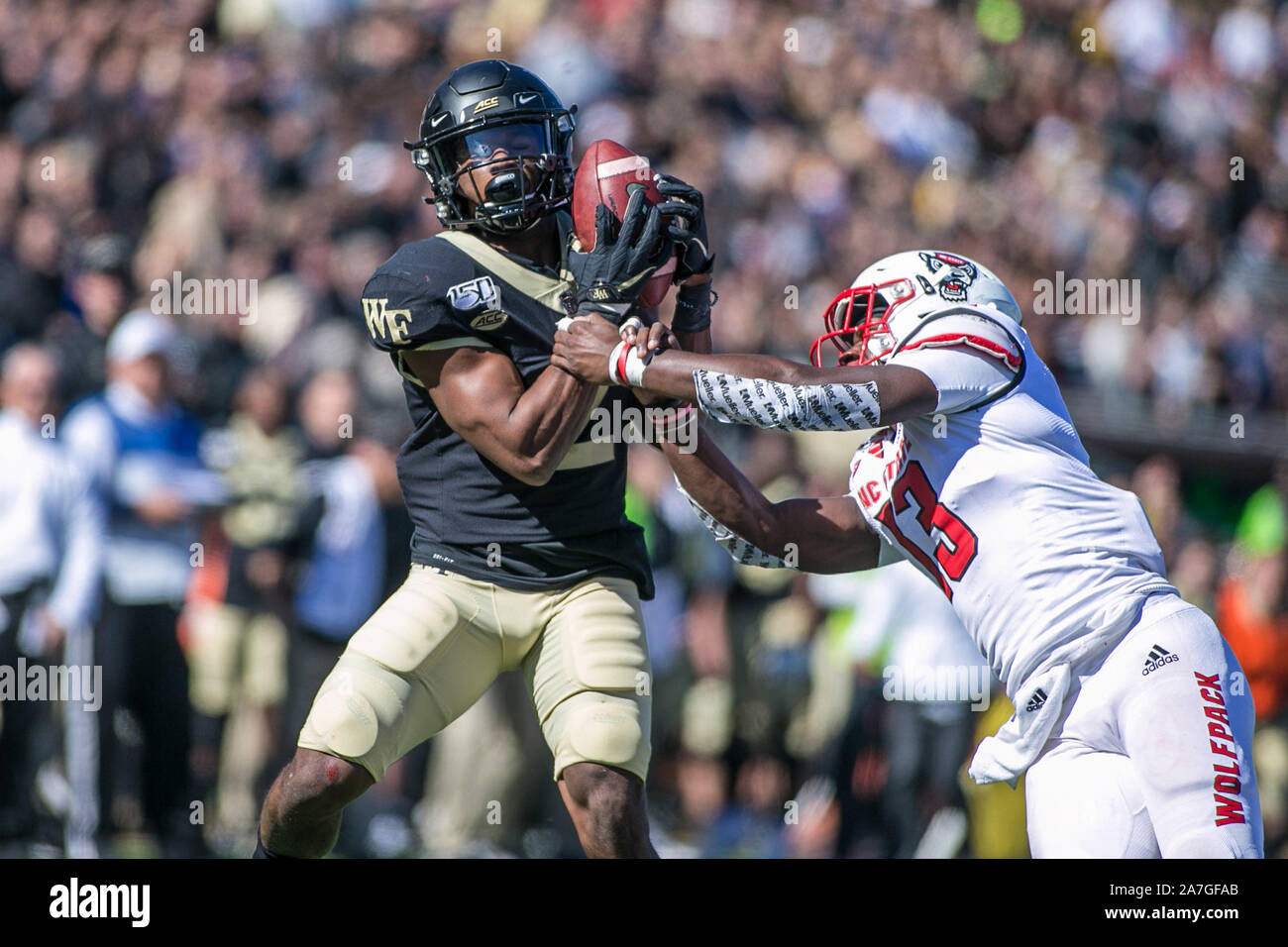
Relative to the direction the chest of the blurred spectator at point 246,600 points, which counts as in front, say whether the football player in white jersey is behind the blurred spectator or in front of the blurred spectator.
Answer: in front

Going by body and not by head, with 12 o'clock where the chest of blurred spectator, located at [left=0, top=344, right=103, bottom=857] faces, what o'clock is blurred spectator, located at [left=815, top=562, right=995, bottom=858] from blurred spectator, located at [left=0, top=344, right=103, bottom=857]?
blurred spectator, located at [left=815, top=562, right=995, bottom=858] is roughly at 9 o'clock from blurred spectator, located at [left=0, top=344, right=103, bottom=857].

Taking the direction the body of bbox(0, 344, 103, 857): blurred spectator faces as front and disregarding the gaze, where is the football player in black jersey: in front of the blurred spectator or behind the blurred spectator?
in front

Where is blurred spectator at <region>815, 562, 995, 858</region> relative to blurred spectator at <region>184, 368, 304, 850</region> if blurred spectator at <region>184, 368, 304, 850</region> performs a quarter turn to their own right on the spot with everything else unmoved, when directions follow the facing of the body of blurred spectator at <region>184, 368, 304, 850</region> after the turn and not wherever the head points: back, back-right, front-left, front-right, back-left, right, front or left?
back

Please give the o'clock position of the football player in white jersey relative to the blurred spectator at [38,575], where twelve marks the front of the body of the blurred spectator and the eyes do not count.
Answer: The football player in white jersey is roughly at 11 o'clock from the blurred spectator.

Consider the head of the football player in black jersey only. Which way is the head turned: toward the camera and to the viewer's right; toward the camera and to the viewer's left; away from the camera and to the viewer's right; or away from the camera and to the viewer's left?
toward the camera and to the viewer's right

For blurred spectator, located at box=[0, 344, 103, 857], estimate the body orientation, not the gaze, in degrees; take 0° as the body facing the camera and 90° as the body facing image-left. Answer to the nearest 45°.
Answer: approximately 0°

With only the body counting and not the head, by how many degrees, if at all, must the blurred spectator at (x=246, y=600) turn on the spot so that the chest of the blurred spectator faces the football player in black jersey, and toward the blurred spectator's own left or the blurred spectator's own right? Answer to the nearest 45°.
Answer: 0° — they already face them

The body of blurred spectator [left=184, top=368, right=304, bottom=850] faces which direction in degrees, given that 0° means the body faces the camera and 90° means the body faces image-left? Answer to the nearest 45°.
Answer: approximately 0°

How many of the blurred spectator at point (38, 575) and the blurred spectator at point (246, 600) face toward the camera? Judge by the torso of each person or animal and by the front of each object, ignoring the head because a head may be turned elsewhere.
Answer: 2

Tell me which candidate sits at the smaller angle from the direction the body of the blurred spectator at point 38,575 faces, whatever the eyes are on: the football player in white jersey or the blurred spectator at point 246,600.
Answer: the football player in white jersey
